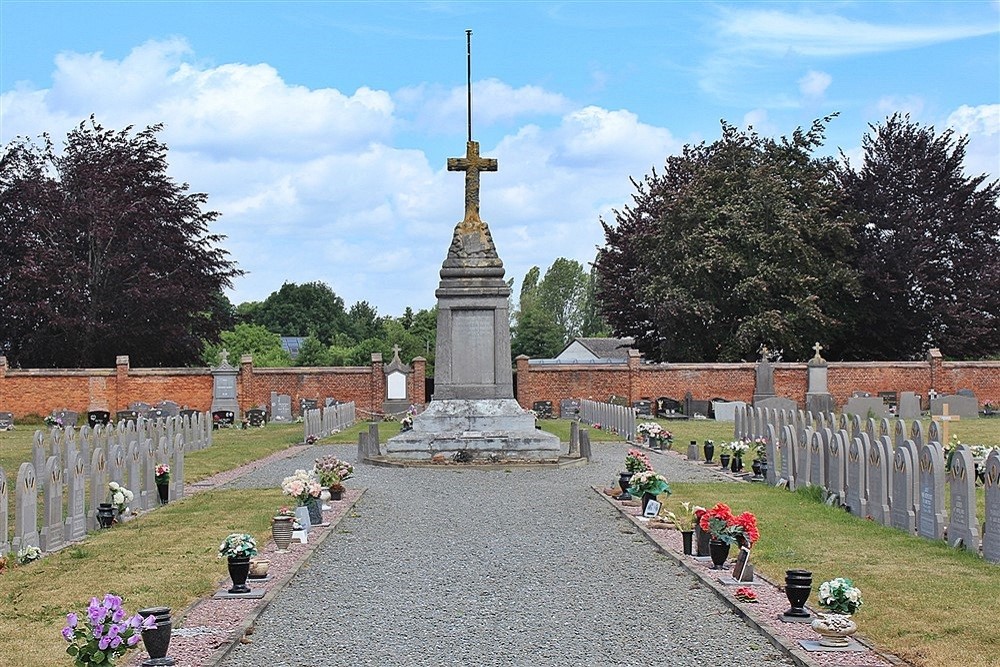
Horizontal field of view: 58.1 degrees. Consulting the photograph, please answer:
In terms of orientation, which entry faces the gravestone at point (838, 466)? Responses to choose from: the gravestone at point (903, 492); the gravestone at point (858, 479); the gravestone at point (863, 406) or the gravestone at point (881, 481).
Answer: the gravestone at point (863, 406)

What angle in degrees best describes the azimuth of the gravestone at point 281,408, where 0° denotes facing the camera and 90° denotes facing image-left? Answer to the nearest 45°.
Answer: approximately 0°

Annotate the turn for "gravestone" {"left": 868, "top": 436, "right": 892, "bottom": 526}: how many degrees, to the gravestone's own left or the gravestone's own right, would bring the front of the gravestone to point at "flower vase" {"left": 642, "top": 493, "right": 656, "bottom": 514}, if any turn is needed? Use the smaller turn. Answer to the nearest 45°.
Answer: approximately 45° to the gravestone's own right

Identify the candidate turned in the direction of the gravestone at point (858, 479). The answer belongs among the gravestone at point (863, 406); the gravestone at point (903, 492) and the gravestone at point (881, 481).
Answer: the gravestone at point (863, 406)

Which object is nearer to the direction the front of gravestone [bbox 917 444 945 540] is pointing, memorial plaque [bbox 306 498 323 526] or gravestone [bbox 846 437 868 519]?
the memorial plaque

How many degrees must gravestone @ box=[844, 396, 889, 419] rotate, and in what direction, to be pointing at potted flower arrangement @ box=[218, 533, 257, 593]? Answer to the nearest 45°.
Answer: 0° — it already faces it

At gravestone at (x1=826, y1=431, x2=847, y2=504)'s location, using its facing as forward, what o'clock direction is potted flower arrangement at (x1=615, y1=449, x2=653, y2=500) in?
The potted flower arrangement is roughly at 1 o'clock from the gravestone.

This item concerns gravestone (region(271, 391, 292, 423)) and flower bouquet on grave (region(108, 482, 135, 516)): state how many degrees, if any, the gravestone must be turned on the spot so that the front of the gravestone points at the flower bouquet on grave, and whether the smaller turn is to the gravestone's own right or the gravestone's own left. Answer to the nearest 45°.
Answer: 0° — it already faces it

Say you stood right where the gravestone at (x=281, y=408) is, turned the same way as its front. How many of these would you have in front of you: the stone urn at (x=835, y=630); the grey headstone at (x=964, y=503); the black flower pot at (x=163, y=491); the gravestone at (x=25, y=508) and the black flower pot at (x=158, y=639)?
5

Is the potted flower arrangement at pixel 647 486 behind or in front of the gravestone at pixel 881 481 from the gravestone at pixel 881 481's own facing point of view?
in front

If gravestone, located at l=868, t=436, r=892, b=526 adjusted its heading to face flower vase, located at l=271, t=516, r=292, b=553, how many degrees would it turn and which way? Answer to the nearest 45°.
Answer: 0° — it already faces it

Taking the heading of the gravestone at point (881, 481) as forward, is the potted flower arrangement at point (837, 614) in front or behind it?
in front

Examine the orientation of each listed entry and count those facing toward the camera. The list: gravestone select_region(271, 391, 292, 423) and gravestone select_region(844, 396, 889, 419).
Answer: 2
